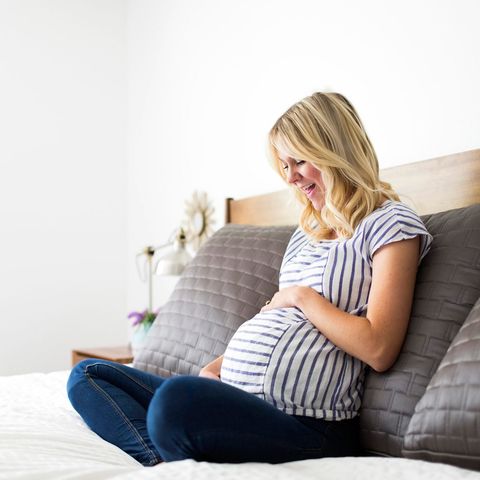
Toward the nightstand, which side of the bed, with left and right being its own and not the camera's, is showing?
right

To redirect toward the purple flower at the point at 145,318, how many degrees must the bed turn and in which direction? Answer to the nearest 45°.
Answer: approximately 90° to its right

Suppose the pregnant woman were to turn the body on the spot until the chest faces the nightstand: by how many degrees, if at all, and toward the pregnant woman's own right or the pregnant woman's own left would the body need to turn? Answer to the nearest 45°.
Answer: approximately 90° to the pregnant woman's own right

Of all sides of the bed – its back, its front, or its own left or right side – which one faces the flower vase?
right

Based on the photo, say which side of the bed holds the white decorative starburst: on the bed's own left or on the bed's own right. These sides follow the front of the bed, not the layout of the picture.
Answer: on the bed's own right

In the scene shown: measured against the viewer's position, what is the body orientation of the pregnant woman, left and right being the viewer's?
facing the viewer and to the left of the viewer
